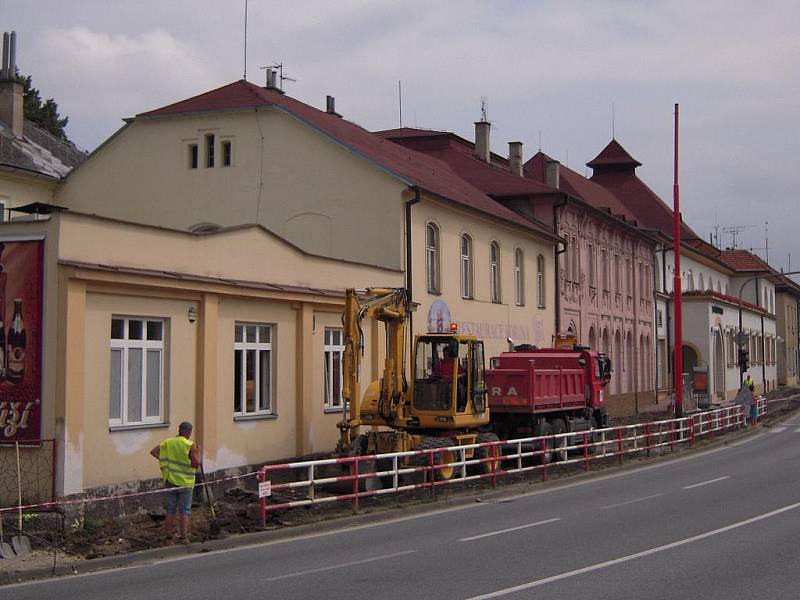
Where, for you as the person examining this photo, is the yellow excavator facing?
facing the viewer and to the left of the viewer

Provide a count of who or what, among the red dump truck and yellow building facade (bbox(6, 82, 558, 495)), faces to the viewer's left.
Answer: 0

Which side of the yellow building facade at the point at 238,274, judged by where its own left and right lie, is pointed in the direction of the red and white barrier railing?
front

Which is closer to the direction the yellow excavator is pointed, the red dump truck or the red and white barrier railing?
the red and white barrier railing

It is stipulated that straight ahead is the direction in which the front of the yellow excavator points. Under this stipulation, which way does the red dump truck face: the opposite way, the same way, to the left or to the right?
the opposite way

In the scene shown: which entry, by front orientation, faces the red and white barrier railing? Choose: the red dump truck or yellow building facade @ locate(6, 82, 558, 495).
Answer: the yellow building facade

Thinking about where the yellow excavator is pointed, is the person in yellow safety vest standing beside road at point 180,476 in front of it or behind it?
in front

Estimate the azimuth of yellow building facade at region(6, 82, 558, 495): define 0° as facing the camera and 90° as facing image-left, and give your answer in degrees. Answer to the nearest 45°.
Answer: approximately 315°

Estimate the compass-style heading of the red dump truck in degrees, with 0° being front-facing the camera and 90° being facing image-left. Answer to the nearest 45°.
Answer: approximately 225°

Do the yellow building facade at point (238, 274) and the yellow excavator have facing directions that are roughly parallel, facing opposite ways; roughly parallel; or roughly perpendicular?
roughly perpendicular
